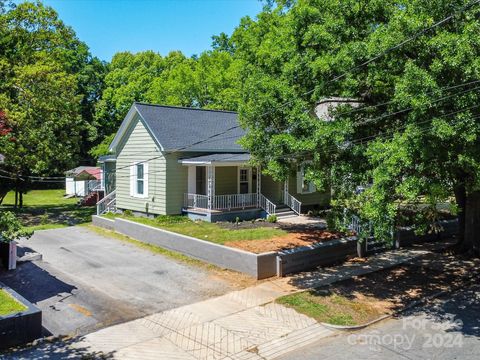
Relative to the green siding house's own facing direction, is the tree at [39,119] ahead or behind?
behind

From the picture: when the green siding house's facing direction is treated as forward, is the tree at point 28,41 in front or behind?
behind

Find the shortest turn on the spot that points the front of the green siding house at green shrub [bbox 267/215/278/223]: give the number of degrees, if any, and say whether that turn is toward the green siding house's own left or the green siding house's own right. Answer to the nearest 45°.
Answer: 0° — it already faces it

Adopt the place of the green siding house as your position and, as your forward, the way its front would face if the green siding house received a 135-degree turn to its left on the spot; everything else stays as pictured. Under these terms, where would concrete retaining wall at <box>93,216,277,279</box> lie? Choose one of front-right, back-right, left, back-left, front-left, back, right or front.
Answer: back

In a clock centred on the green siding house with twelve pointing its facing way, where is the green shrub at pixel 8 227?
The green shrub is roughly at 2 o'clock from the green siding house.

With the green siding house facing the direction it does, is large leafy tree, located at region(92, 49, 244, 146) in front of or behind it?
behind

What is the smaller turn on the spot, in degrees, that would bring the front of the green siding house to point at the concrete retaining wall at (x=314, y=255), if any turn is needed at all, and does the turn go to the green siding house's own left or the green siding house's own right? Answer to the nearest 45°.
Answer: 0° — it already faces it

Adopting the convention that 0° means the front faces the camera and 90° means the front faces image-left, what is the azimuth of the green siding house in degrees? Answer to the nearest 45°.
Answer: approximately 315°

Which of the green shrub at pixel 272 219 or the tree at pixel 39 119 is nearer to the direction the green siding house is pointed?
the green shrub

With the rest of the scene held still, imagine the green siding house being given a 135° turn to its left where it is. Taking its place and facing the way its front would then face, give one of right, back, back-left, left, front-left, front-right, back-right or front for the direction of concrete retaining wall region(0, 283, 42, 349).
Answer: back
